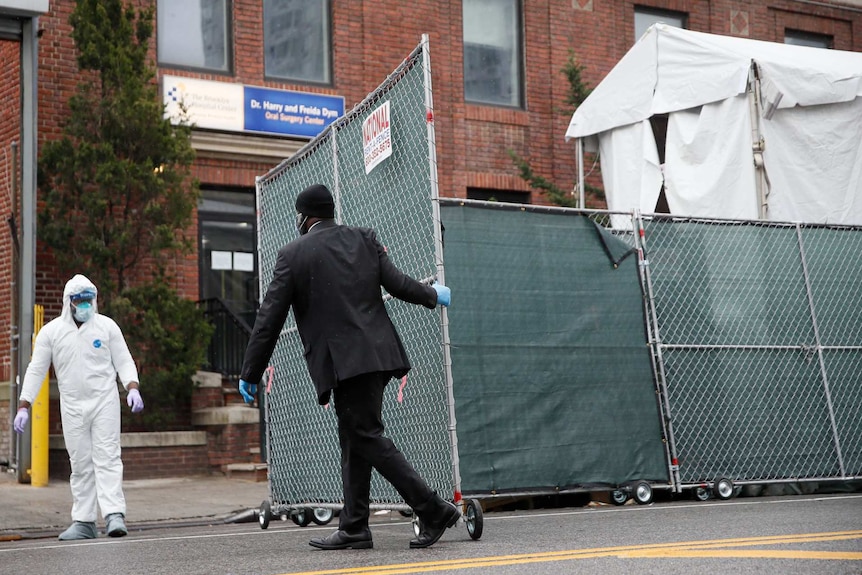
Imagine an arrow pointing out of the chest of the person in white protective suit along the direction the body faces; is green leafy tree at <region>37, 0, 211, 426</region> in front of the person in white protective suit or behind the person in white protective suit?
behind

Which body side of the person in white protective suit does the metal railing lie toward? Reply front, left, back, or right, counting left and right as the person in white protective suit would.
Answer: back

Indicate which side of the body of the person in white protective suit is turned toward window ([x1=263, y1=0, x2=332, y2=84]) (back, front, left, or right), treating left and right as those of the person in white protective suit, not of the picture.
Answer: back

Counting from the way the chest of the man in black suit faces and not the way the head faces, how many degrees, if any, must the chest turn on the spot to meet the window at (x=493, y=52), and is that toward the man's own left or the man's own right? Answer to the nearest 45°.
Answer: approximately 45° to the man's own right

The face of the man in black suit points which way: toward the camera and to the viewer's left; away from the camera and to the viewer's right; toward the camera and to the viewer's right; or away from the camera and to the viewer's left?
away from the camera and to the viewer's left

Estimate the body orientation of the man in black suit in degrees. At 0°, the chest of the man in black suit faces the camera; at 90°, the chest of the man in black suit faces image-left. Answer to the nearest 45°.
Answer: approximately 135°

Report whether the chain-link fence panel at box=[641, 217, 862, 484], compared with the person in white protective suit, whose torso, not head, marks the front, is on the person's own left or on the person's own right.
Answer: on the person's own left

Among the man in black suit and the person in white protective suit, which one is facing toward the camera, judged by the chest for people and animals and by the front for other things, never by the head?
the person in white protective suit

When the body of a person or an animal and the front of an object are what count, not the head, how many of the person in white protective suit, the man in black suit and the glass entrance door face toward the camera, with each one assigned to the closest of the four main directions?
2

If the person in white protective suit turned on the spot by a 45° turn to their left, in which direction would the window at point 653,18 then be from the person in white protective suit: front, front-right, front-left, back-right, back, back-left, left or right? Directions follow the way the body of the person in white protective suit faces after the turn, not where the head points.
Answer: left

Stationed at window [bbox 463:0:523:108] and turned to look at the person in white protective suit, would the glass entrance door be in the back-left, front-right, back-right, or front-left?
front-right

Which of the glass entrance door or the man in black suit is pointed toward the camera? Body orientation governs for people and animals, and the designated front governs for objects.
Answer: the glass entrance door

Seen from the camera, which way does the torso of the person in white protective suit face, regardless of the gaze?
toward the camera

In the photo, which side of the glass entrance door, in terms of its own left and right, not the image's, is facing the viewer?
front
